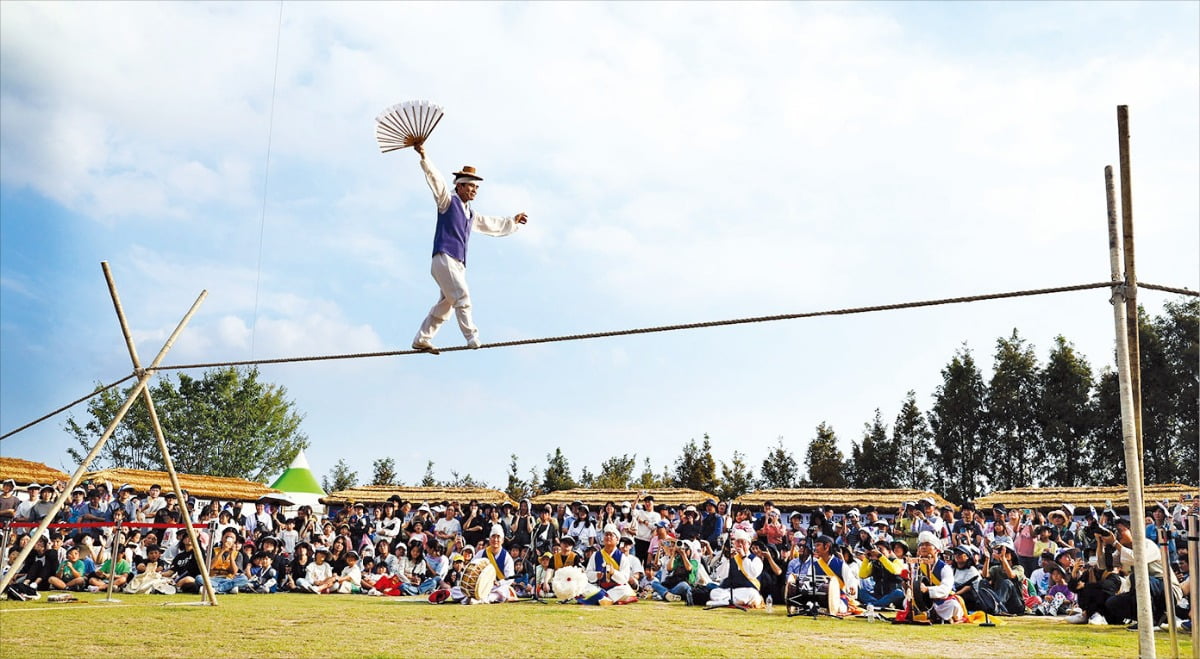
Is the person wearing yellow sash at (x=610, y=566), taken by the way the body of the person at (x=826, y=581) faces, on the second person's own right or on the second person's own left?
on the second person's own right

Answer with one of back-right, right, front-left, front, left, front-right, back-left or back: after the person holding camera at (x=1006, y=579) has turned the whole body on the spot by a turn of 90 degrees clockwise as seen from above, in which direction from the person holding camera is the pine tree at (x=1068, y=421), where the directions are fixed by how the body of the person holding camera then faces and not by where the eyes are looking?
front-right

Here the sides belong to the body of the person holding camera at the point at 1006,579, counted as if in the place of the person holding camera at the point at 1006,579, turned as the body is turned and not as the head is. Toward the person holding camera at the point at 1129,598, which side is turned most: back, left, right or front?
left

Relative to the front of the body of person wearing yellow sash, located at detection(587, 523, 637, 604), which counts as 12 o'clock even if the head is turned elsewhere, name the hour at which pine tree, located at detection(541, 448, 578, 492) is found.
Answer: The pine tree is roughly at 6 o'clock from the person wearing yellow sash.
